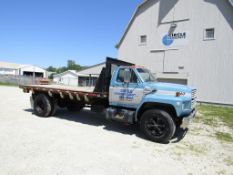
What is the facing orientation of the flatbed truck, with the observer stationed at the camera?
facing the viewer and to the right of the viewer
